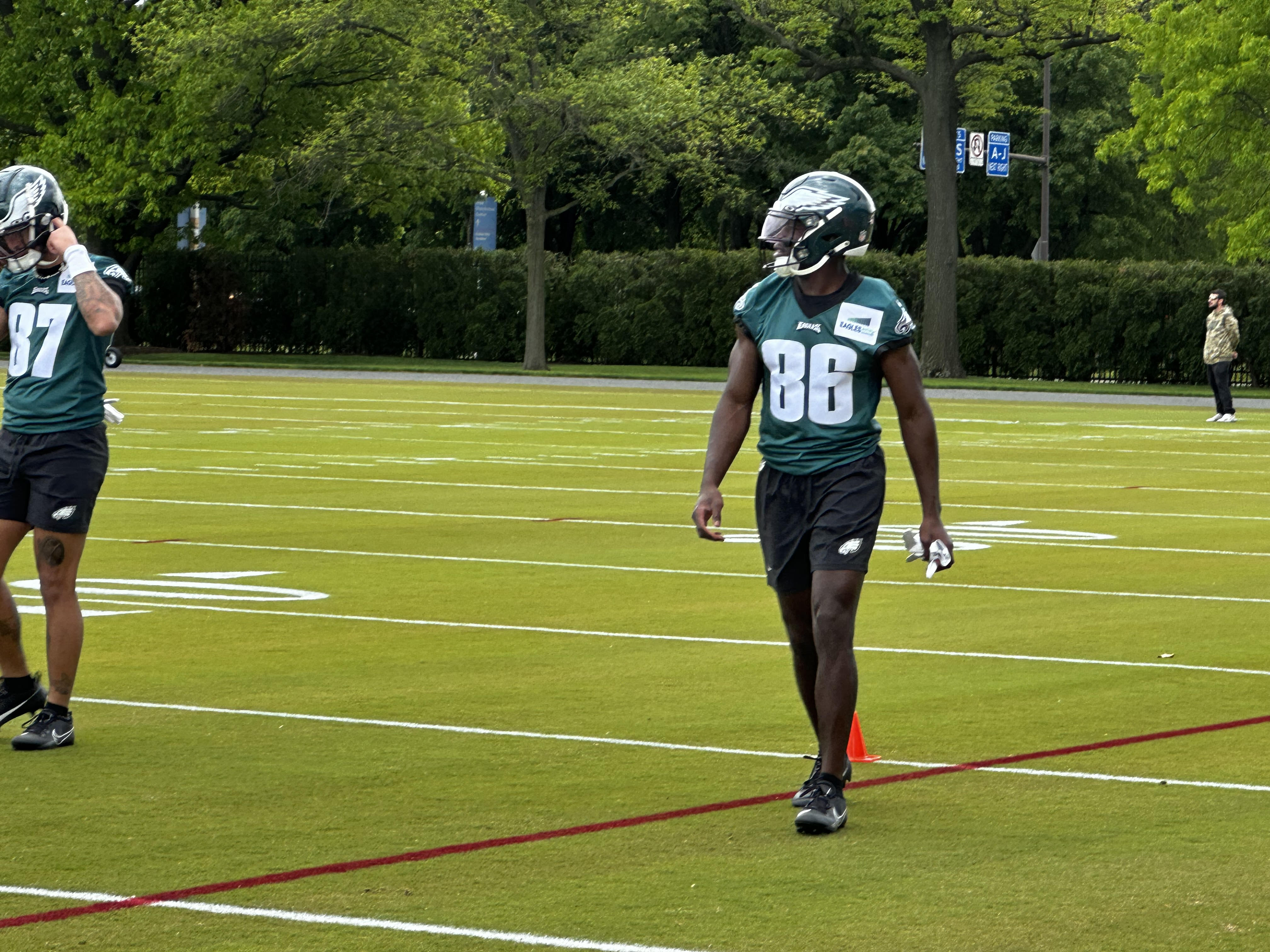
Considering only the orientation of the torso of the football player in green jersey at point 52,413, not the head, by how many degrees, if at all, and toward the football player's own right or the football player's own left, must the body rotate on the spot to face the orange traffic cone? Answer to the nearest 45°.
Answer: approximately 135° to the football player's own left

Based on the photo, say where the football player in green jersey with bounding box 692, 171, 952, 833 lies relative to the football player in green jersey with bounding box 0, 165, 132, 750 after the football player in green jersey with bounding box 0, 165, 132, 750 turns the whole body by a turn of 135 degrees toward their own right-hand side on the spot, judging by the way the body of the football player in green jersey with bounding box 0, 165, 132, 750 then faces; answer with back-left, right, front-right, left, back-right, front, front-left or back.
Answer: back-right

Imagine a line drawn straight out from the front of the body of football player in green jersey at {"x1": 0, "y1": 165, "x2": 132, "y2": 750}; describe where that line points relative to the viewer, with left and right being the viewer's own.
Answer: facing the viewer and to the left of the viewer

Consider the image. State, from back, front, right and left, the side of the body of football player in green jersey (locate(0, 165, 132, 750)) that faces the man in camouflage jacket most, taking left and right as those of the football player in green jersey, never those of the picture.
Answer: back

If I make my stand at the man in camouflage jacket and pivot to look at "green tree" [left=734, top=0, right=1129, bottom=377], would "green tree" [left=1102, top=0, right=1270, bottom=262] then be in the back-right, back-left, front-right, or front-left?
front-right

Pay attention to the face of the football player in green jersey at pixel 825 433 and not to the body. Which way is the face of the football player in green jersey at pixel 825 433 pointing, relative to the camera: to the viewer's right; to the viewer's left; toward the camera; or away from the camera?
to the viewer's left

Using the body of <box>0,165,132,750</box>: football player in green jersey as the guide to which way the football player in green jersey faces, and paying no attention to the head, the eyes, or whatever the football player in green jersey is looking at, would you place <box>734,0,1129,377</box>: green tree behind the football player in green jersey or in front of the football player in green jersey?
behind

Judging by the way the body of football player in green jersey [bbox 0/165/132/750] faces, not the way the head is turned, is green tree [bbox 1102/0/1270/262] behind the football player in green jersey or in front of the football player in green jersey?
behind
